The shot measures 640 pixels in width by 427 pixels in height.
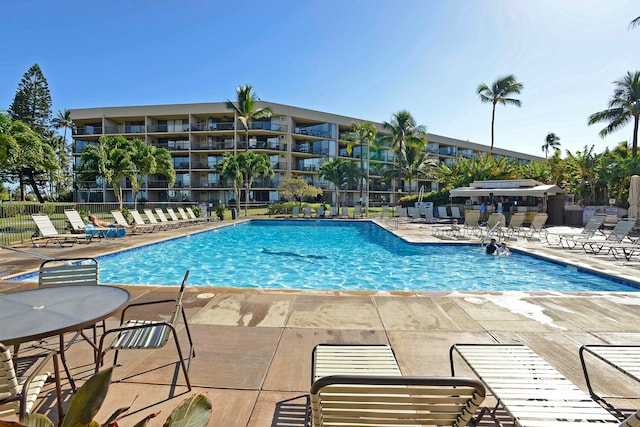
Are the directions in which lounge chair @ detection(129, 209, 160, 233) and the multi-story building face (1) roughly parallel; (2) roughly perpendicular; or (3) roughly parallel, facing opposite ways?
roughly perpendicular

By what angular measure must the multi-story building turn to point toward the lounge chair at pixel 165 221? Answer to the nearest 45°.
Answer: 0° — it already faces it

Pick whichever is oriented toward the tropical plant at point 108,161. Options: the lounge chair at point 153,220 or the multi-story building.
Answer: the multi-story building

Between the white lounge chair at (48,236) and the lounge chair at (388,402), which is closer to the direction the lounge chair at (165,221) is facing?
the lounge chair

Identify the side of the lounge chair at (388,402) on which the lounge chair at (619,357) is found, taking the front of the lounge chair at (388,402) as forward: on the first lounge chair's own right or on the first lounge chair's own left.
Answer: on the first lounge chair's own right

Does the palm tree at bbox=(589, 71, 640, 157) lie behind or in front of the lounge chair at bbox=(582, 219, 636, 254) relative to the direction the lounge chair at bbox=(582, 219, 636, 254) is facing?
behind

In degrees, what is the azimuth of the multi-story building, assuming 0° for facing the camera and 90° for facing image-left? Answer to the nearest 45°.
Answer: approximately 0°

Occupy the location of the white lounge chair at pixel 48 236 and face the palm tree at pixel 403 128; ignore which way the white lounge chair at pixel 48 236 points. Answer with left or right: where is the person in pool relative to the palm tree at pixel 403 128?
right

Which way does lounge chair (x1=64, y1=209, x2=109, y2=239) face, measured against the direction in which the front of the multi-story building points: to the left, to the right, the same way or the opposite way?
to the left

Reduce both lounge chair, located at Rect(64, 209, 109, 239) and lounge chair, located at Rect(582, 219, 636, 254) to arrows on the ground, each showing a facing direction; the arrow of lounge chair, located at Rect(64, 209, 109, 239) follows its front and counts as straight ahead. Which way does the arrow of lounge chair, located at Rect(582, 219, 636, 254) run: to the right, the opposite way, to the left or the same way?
the opposite way

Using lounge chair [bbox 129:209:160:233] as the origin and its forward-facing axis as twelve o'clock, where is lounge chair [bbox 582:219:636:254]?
lounge chair [bbox 582:219:636:254] is roughly at 12 o'clock from lounge chair [bbox 129:209:160:233].

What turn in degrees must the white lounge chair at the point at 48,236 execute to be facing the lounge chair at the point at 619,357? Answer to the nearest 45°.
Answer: approximately 45° to its right

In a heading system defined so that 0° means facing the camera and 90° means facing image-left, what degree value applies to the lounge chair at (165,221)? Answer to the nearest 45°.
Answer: approximately 315°

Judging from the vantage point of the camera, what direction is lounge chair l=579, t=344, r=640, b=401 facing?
facing away from the viewer and to the left of the viewer
